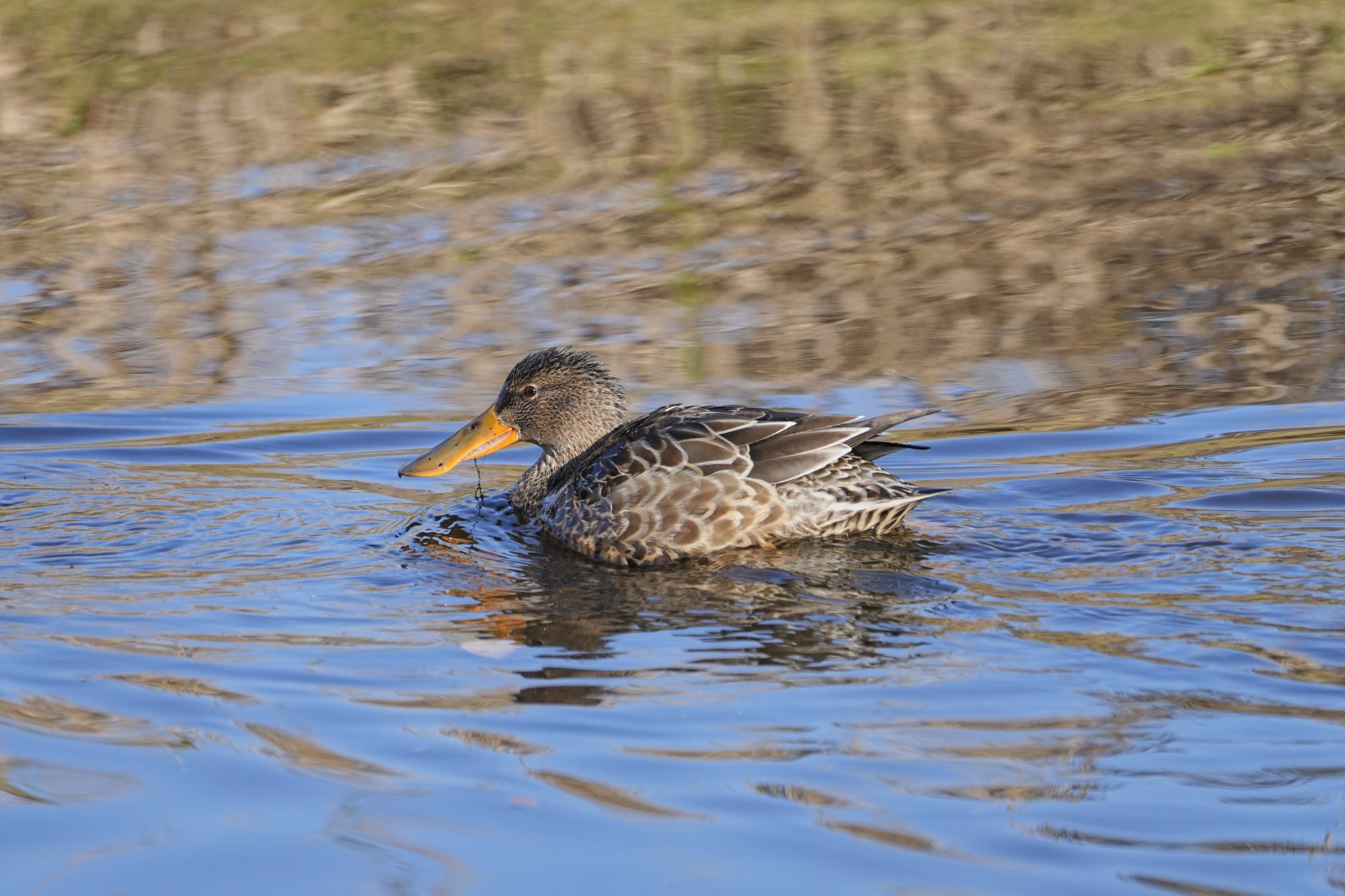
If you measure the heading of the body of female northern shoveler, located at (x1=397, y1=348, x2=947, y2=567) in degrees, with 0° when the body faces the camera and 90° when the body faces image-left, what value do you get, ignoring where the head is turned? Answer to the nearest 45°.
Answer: approximately 90°
